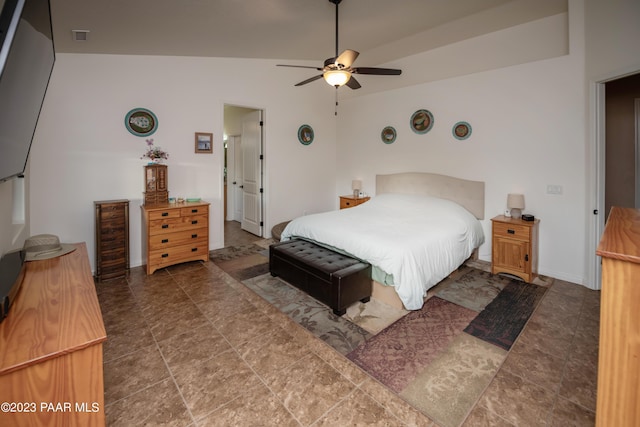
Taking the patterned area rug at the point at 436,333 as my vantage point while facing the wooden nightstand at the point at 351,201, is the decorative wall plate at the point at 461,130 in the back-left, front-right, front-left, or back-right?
front-right

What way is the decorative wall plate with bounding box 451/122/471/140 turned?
toward the camera

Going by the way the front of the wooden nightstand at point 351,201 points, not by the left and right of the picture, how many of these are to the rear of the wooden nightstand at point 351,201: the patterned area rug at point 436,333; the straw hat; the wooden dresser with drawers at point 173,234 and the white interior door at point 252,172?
0

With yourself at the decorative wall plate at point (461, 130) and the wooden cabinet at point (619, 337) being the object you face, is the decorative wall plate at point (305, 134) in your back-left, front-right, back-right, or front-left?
back-right

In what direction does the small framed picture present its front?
toward the camera

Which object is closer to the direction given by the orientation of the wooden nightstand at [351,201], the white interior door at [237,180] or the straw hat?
the straw hat

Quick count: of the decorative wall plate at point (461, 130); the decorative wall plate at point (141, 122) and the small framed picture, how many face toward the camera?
3

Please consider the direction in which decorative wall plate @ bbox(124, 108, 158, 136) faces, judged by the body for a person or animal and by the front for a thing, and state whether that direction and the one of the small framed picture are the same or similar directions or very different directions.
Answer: same or similar directions

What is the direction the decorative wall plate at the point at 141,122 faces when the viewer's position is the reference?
facing the viewer

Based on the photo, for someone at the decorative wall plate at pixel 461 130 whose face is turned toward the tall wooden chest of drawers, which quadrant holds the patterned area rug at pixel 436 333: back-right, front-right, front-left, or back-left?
front-left
